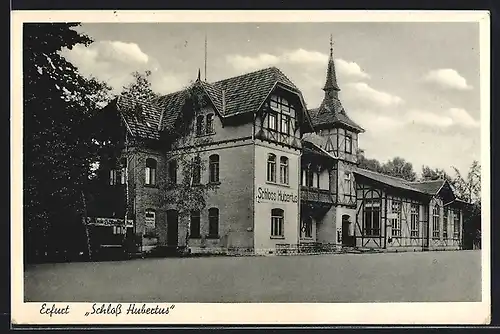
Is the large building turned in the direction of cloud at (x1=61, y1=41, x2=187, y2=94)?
no

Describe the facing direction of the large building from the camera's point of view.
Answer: facing the viewer and to the right of the viewer
